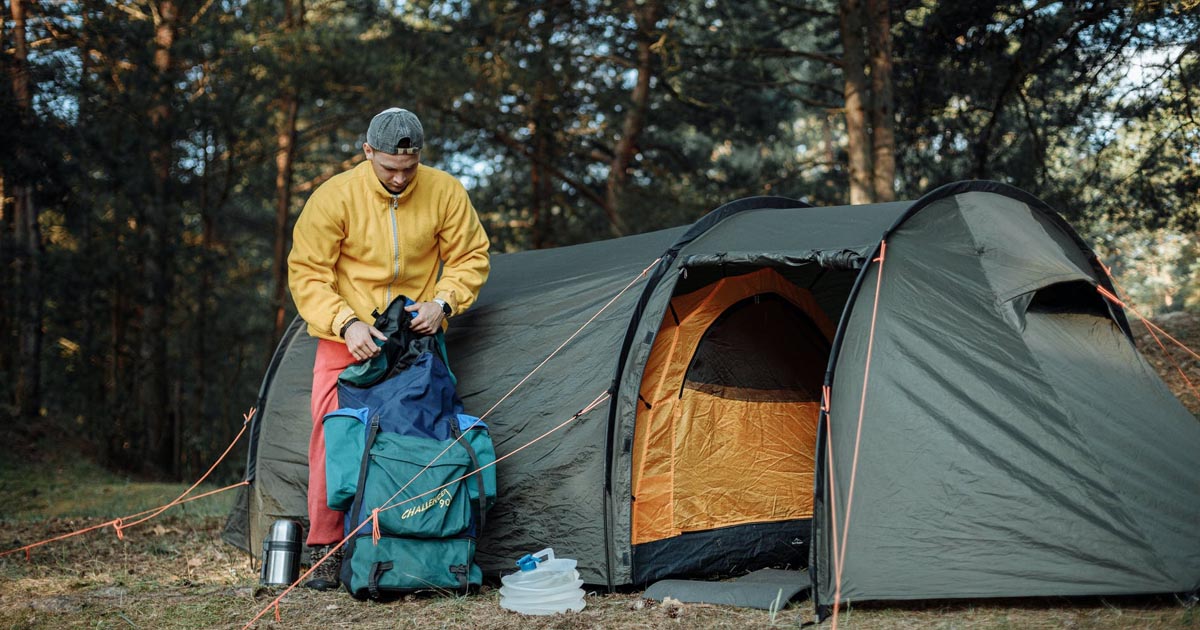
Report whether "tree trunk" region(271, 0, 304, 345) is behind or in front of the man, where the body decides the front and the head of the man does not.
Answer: behind

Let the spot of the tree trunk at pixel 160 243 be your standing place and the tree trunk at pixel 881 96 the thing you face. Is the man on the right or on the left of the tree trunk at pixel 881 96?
right

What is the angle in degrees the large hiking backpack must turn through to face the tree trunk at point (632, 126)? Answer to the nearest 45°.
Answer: approximately 180°

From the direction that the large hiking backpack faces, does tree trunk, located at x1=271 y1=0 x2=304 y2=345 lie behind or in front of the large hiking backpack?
behind

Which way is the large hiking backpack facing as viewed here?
toward the camera

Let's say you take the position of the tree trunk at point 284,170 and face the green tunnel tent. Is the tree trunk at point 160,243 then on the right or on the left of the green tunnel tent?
right

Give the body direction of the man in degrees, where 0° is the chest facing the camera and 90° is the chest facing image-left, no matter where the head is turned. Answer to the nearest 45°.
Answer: approximately 0°

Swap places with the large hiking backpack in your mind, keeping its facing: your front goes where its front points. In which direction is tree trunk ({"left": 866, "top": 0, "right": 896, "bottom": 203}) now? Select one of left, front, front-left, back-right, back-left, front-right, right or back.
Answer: back-left

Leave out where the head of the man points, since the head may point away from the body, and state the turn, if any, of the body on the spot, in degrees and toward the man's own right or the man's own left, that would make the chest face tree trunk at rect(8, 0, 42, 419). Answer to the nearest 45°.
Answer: approximately 135° to the man's own right
